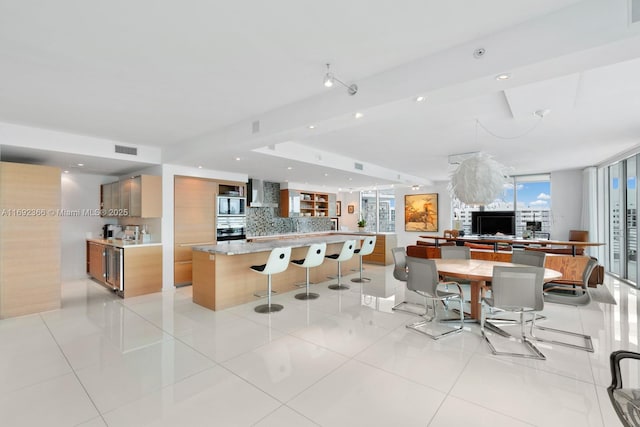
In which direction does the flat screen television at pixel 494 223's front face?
toward the camera

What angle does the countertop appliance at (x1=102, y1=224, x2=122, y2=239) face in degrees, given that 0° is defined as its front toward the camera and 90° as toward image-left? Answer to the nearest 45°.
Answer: approximately 45°

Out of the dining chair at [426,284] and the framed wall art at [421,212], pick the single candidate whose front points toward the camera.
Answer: the framed wall art

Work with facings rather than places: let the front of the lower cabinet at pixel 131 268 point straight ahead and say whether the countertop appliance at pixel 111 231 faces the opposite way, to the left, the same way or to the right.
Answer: the same way

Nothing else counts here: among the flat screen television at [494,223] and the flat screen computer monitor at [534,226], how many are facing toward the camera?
2

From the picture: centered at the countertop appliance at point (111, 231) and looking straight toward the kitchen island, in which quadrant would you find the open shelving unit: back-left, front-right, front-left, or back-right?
front-left

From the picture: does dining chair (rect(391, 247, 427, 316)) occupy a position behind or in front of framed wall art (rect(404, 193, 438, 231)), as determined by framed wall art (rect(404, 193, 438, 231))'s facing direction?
in front

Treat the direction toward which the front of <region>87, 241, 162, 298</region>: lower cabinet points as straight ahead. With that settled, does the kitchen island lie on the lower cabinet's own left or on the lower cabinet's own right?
on the lower cabinet's own left

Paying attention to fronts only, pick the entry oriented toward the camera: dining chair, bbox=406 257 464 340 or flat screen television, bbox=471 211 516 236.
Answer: the flat screen television

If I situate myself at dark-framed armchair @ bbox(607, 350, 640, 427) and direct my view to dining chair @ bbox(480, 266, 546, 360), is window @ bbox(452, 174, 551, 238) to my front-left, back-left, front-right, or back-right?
front-right

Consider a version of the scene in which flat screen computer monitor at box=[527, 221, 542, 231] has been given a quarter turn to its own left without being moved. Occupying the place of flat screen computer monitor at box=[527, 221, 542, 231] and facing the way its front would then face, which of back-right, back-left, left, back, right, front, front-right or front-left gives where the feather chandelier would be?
right

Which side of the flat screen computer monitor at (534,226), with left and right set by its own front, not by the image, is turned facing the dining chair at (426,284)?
front

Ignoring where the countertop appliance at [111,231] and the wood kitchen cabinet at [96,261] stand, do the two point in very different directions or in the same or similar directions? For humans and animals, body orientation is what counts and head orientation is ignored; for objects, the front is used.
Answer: same or similar directions

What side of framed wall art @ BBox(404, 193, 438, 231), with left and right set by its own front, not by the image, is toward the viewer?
front
